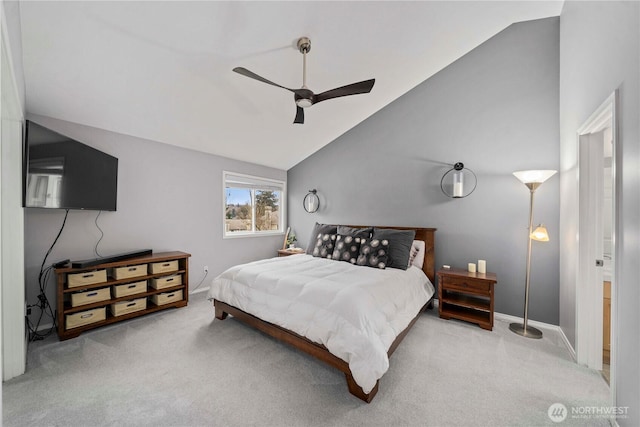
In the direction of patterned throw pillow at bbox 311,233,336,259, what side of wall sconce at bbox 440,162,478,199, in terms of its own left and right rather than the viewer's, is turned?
right

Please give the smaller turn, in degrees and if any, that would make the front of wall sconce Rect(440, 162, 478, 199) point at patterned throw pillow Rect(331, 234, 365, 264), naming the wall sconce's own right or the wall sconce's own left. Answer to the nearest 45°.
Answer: approximately 45° to the wall sconce's own right

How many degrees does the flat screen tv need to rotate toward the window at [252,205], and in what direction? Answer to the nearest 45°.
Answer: approximately 45° to its left

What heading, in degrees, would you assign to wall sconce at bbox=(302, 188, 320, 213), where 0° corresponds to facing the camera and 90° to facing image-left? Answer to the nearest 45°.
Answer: approximately 45°

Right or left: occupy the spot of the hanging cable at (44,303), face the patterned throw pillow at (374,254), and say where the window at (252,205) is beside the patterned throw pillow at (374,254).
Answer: left

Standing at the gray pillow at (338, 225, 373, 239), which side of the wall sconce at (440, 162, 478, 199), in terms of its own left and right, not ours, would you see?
right

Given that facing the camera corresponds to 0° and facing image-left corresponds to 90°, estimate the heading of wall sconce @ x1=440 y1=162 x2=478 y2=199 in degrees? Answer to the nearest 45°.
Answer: approximately 0°

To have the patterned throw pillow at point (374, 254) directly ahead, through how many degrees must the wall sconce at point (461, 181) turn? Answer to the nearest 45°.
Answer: approximately 45° to its right

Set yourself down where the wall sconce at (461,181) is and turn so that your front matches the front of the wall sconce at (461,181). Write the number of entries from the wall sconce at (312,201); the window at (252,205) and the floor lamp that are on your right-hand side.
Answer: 2

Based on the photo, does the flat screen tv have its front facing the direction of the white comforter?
yes
